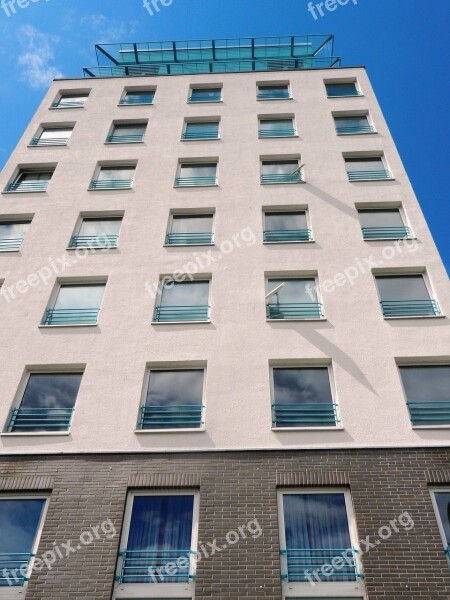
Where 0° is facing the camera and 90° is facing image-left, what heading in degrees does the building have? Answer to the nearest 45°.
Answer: approximately 0°
